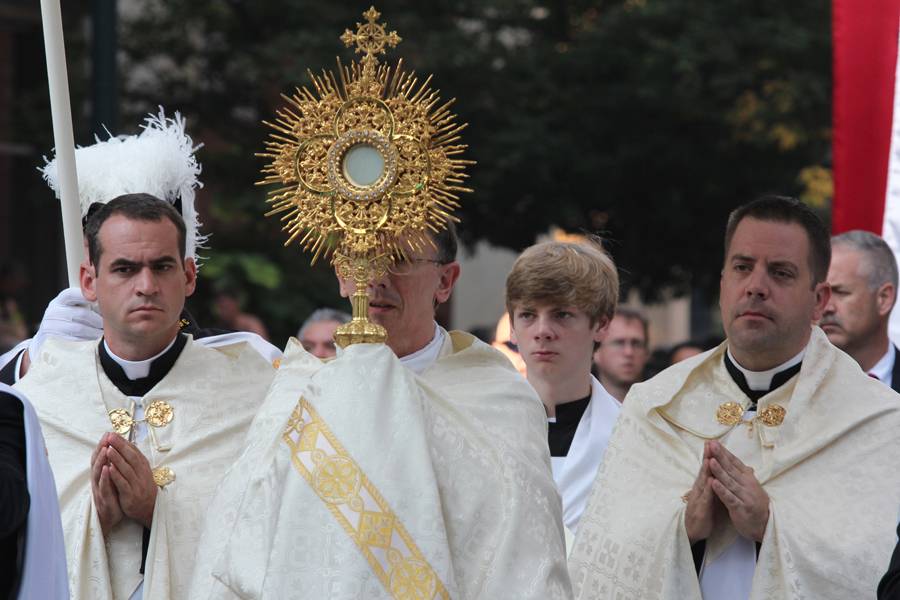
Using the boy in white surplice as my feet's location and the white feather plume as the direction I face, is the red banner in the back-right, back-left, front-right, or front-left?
back-right

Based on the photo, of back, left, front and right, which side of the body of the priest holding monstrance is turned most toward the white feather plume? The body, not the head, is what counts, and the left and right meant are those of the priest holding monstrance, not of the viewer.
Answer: right

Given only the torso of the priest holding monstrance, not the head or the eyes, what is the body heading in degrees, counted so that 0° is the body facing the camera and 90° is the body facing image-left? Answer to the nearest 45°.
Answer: approximately 45°

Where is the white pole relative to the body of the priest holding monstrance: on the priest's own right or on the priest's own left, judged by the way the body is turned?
on the priest's own right

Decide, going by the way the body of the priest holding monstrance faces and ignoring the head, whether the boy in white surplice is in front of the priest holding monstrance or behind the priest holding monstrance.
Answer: behind
